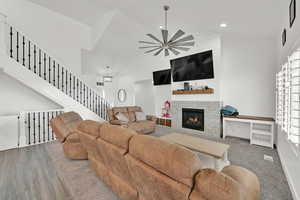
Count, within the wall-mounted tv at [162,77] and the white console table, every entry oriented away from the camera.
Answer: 0

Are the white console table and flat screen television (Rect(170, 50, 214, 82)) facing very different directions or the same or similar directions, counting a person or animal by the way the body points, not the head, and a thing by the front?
same or similar directions

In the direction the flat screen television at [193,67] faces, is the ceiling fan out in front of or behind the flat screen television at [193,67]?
in front

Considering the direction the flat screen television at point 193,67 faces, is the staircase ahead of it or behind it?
ahead

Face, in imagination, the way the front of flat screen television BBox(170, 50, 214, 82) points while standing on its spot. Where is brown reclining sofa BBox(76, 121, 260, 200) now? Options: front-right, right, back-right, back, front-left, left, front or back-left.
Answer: front-left

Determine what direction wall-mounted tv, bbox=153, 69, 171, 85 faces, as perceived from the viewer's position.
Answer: facing the viewer and to the left of the viewer
